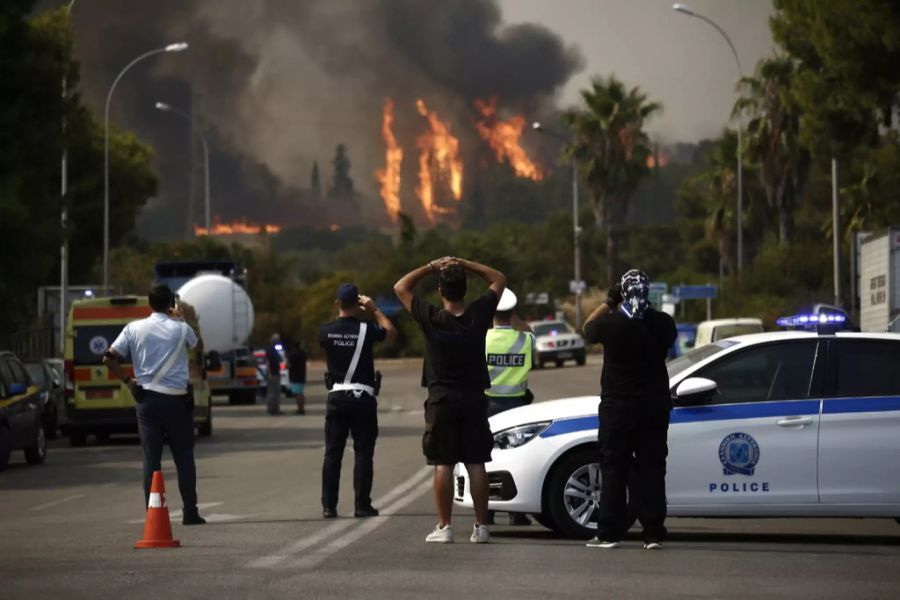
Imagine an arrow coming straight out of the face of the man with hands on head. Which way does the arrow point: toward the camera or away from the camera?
away from the camera

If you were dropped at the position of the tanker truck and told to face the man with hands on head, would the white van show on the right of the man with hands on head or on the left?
left

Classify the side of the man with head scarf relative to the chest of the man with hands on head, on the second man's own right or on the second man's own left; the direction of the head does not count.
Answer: on the second man's own right

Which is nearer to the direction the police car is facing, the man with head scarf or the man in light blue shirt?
the man in light blue shirt

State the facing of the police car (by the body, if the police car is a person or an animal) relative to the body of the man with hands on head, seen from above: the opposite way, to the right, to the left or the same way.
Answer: to the left

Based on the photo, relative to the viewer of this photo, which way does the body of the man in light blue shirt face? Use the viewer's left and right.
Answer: facing away from the viewer

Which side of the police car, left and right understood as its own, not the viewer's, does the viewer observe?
left

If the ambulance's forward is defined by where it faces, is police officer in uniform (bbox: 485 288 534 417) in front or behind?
behind

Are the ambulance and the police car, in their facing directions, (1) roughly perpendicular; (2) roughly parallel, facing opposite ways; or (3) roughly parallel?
roughly perpendicular

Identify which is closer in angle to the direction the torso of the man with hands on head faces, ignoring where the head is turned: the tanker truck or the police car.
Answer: the tanker truck

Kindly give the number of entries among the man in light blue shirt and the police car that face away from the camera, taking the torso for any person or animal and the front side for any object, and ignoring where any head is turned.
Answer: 1

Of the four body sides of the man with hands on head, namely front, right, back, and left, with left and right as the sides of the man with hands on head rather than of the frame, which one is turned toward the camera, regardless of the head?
back

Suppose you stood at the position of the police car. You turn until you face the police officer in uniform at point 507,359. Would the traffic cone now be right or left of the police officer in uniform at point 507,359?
left
